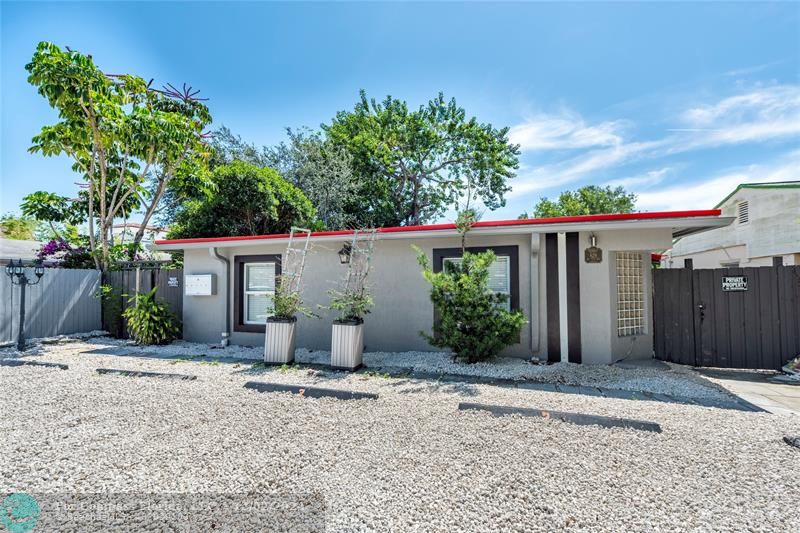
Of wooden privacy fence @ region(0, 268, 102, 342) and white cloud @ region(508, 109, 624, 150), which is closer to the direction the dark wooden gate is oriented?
the wooden privacy fence

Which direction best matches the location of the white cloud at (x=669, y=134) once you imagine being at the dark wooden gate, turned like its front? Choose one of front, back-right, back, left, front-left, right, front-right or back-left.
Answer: back

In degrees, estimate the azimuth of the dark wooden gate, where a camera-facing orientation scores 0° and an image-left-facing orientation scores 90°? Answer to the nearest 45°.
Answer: approximately 0°

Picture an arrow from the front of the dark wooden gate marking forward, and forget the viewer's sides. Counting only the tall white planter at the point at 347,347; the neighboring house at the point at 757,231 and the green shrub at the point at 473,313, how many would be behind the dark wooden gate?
1

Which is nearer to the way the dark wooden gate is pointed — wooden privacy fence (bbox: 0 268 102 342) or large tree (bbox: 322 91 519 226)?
the wooden privacy fence

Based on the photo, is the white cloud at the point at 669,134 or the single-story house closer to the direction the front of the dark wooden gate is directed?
the single-story house

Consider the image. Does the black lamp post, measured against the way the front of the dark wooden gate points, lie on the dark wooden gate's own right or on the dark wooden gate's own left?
on the dark wooden gate's own right

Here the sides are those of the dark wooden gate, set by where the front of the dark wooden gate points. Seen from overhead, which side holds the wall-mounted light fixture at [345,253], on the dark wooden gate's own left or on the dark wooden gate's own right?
on the dark wooden gate's own right

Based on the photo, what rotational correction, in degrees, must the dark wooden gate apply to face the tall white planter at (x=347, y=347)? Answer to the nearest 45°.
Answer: approximately 45° to its right

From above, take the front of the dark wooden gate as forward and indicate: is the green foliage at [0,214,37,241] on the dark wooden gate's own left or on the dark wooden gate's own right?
on the dark wooden gate's own right
